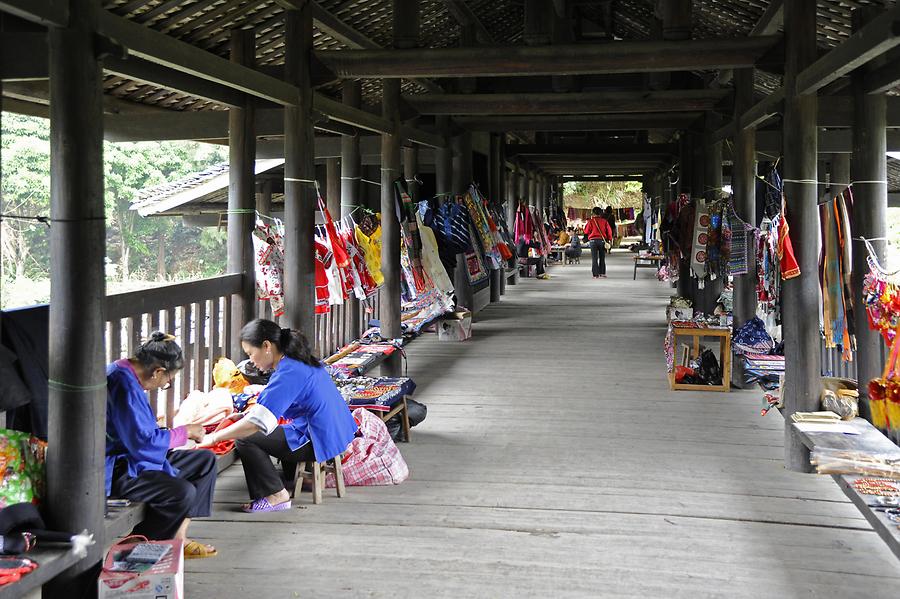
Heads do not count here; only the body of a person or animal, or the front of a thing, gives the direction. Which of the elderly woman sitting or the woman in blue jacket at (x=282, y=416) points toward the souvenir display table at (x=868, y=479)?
the elderly woman sitting

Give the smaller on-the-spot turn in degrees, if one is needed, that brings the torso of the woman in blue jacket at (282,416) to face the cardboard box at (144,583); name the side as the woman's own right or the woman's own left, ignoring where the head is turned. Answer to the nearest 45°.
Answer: approximately 90° to the woman's own left

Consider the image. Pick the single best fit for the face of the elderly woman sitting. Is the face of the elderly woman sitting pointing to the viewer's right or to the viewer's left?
to the viewer's right

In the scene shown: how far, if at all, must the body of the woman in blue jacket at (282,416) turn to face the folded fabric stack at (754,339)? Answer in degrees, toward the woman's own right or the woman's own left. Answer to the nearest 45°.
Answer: approximately 135° to the woman's own right

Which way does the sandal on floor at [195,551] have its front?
to the viewer's right

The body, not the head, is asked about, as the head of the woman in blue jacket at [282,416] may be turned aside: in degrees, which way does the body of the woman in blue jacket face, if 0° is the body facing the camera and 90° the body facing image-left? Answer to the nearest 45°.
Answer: approximately 90°

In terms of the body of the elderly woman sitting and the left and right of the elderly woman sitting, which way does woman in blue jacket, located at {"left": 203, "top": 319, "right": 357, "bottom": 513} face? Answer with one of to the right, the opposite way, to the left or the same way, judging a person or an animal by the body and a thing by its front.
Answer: the opposite way

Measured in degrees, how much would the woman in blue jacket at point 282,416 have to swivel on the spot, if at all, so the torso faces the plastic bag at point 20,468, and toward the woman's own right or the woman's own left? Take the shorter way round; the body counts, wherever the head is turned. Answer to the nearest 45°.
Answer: approximately 45° to the woman's own left

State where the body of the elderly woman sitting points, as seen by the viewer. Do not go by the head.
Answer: to the viewer's right

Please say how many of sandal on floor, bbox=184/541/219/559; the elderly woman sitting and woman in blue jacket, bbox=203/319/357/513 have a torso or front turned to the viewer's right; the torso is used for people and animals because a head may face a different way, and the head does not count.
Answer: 2

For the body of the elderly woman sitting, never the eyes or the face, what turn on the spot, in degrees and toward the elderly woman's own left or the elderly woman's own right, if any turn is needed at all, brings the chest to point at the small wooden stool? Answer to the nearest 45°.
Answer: approximately 45° to the elderly woman's own left
